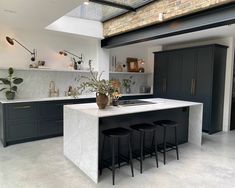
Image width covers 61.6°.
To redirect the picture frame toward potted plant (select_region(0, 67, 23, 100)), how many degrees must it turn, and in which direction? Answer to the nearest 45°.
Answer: approximately 45° to its right

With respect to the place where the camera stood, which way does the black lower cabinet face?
facing the viewer and to the right of the viewer

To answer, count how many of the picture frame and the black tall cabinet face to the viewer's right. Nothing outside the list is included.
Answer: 0

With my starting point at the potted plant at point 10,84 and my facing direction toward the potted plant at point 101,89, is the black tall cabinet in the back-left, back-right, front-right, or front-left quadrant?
front-left

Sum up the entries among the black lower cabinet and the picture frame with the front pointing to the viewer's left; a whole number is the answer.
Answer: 0

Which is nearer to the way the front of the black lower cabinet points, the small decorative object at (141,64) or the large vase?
the large vase

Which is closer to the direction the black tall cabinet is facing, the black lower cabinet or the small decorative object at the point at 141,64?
the black lower cabinet

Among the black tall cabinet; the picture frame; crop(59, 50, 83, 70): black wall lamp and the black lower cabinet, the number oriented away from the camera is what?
0

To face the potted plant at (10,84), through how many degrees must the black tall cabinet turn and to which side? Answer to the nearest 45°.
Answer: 0° — it already faces it

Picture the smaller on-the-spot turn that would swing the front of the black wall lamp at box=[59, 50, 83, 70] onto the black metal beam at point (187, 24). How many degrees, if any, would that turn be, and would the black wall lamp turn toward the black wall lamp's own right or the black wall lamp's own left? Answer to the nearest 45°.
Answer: approximately 90° to the black wall lamp's own left

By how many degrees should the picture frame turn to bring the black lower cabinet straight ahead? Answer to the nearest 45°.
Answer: approximately 45° to its right

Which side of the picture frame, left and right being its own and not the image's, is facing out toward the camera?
front

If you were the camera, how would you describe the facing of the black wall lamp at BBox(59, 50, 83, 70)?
facing the viewer and to the left of the viewer

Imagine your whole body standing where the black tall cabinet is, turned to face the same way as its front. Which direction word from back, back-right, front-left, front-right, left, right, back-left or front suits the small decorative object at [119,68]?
front-right
